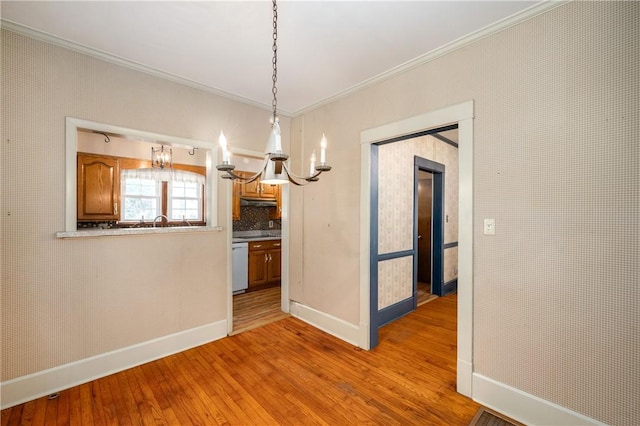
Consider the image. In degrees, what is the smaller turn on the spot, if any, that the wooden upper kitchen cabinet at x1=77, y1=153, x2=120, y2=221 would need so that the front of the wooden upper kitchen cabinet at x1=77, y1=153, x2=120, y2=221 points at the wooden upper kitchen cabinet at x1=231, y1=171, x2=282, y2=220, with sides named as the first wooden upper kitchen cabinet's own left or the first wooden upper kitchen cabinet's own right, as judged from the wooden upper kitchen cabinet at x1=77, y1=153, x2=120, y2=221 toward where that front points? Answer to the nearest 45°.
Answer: approximately 90° to the first wooden upper kitchen cabinet's own left

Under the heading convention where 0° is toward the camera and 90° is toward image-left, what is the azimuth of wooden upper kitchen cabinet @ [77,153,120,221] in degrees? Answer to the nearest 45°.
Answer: approximately 0°

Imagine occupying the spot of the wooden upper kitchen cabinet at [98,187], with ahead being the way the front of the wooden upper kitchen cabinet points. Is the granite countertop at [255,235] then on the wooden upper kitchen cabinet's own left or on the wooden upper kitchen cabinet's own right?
on the wooden upper kitchen cabinet's own left

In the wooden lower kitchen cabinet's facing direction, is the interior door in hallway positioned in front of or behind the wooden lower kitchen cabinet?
in front

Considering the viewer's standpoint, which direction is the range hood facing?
facing the viewer and to the right of the viewer

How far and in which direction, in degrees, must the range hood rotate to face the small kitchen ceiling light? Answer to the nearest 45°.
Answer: approximately 135° to its right

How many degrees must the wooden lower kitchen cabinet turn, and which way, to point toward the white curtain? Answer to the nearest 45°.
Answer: approximately 135° to its right
